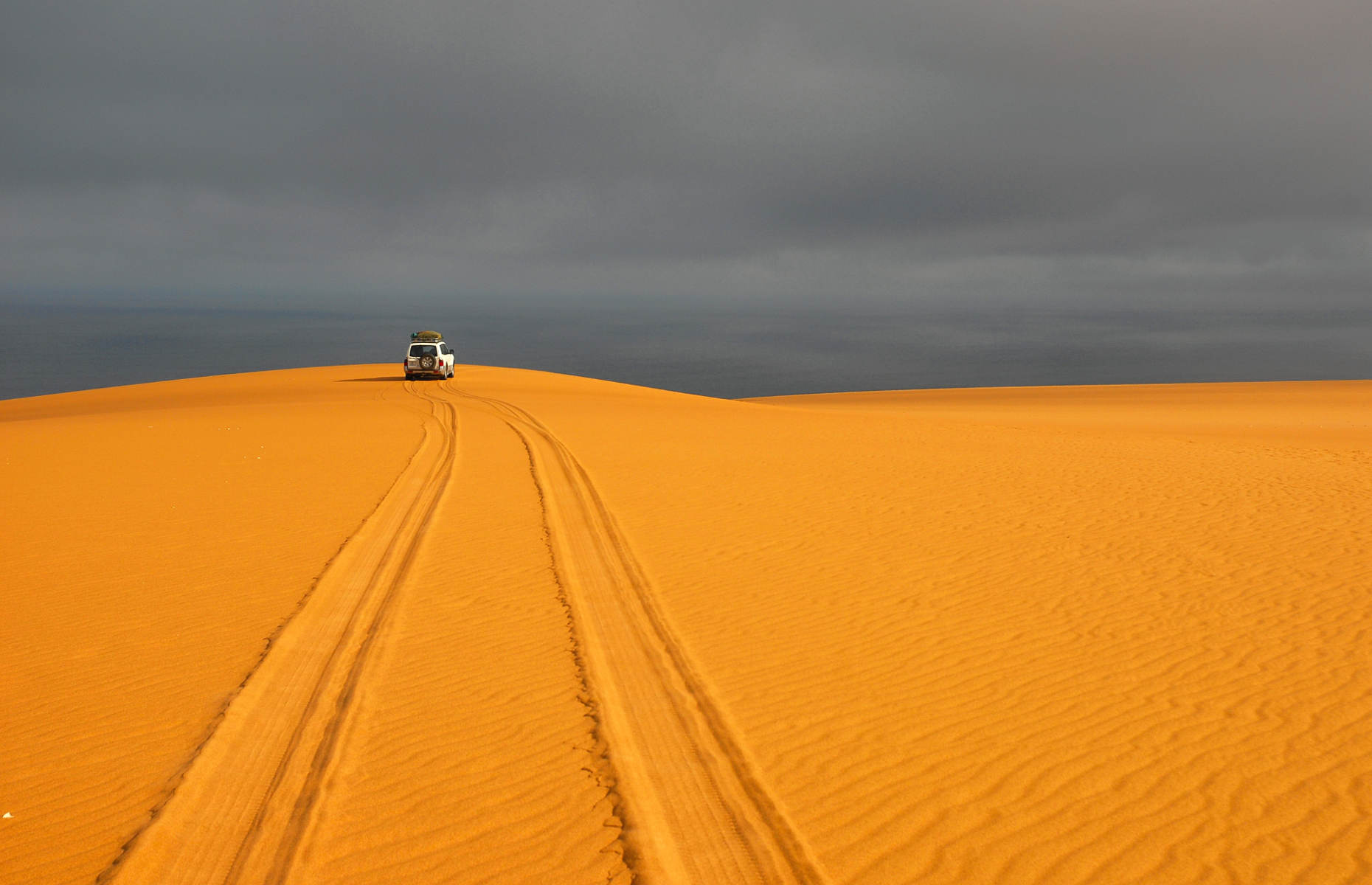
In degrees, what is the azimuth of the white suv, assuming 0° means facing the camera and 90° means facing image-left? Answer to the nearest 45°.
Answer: approximately 180°
